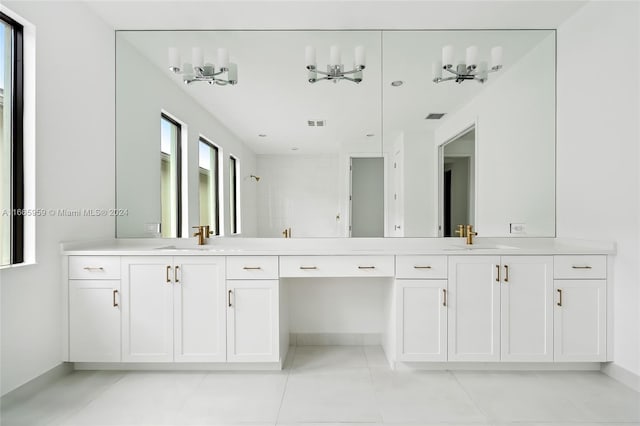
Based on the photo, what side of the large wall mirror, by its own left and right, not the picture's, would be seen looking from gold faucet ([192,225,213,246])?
right

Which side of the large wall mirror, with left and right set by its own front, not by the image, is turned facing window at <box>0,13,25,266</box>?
right

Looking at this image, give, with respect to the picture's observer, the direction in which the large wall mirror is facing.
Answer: facing the viewer
